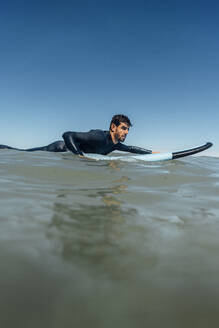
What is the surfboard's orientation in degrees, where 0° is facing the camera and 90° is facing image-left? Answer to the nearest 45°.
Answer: approximately 270°
